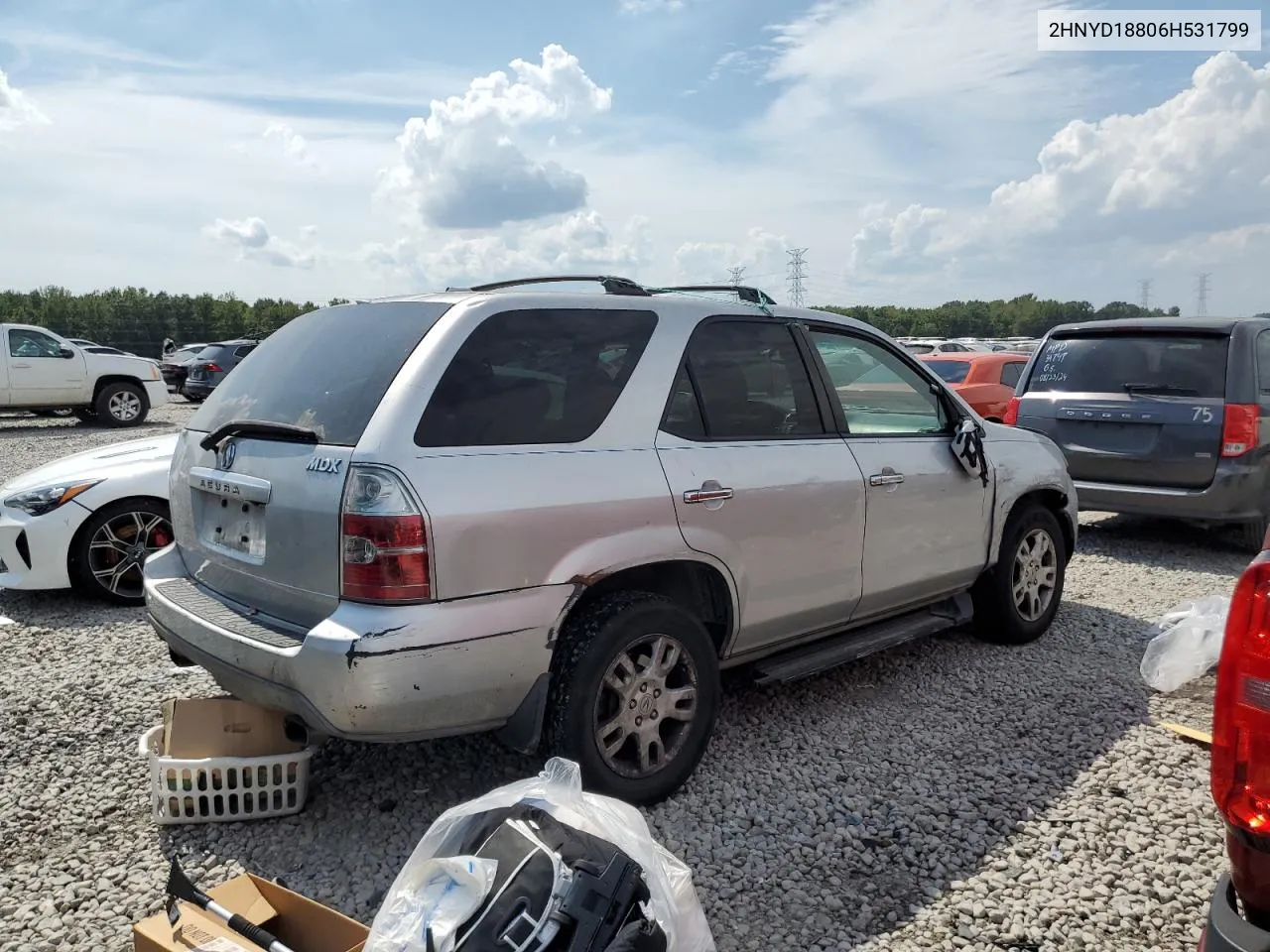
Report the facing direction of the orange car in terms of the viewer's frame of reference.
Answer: facing away from the viewer and to the right of the viewer

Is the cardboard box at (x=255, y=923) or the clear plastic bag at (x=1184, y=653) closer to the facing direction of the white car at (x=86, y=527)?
the cardboard box

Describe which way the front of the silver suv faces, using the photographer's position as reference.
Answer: facing away from the viewer and to the right of the viewer

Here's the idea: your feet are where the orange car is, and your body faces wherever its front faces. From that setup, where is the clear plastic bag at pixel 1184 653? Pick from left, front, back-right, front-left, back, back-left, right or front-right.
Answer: back-right

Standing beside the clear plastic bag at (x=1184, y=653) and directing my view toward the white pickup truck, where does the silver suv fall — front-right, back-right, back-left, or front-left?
front-left

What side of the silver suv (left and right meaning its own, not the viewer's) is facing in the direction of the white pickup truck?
left

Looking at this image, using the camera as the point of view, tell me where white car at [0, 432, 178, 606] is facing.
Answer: facing the viewer and to the left of the viewer
